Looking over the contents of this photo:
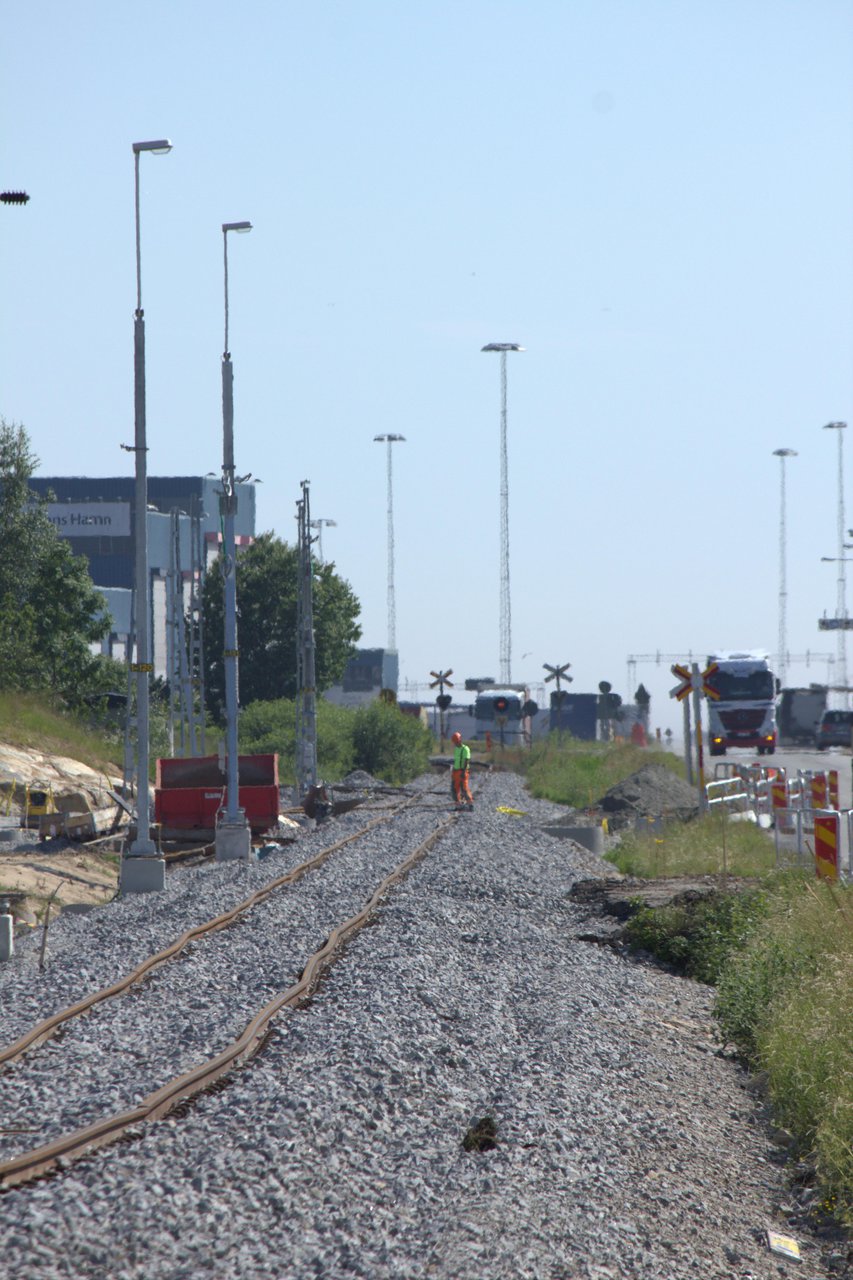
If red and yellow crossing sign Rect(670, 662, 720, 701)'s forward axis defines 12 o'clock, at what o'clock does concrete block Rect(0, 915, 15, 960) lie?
The concrete block is roughly at 1 o'clock from the red and yellow crossing sign.

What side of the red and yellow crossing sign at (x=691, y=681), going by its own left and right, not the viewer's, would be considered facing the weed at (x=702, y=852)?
front

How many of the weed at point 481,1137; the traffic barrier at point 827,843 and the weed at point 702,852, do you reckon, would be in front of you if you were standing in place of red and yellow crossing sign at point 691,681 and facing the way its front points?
3

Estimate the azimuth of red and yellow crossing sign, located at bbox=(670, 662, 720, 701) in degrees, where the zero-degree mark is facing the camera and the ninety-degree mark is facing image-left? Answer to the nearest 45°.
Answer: approximately 0°

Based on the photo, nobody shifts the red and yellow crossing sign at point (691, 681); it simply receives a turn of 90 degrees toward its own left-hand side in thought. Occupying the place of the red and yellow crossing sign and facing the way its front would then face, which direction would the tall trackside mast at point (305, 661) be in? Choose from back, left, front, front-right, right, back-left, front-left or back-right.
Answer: back-left

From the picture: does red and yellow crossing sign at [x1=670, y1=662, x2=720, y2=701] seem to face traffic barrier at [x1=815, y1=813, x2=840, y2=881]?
yes

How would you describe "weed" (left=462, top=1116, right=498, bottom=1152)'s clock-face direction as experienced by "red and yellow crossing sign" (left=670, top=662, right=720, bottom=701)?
The weed is roughly at 12 o'clock from the red and yellow crossing sign.

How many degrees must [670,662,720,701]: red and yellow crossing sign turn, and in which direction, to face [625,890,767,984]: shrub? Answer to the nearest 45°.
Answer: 0° — it already faces it
